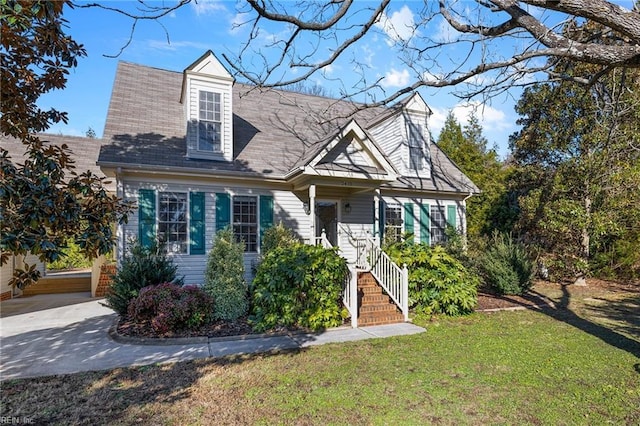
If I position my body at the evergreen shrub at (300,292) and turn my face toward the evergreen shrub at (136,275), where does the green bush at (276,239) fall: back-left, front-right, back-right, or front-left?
front-right

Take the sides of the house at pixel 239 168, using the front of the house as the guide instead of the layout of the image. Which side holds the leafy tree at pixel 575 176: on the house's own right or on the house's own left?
on the house's own left

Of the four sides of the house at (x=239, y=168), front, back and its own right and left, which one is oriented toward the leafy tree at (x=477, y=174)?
left

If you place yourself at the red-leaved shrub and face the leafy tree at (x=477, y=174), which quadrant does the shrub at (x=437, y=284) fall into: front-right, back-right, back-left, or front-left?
front-right

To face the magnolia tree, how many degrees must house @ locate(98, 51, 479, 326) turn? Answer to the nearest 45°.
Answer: approximately 45° to its right

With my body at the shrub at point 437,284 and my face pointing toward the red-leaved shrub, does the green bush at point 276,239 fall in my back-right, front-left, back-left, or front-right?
front-right

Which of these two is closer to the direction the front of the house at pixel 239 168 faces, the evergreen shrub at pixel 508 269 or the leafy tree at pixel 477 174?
the evergreen shrub

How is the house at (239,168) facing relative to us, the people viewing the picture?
facing the viewer and to the right of the viewer

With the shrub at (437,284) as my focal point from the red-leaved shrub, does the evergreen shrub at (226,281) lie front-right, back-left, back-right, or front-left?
front-left

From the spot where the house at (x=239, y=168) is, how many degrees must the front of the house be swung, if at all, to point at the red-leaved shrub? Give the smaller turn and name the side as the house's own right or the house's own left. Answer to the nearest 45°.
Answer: approximately 45° to the house's own right

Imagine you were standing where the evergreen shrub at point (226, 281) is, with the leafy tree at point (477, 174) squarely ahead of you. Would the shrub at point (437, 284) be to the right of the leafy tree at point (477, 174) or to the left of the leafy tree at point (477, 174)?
right
